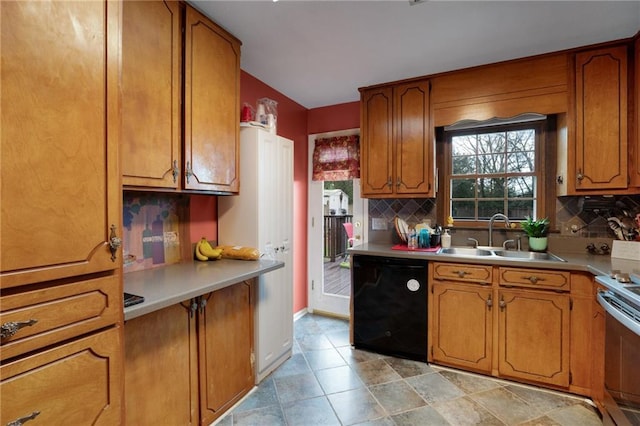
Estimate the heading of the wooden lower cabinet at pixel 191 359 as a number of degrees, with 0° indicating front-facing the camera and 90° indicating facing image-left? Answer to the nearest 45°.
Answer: approximately 315°

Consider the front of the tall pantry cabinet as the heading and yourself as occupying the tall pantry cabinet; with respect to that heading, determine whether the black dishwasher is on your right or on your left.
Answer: on your left

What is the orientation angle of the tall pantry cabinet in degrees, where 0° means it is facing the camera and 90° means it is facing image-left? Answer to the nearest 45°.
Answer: approximately 315°

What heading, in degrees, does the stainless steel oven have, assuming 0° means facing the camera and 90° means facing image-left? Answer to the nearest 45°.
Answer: approximately 45°
